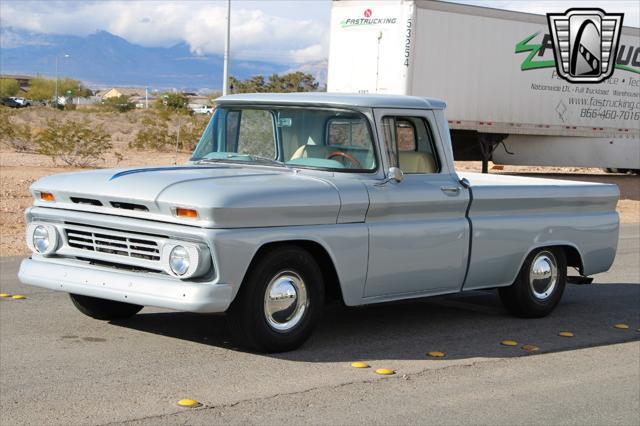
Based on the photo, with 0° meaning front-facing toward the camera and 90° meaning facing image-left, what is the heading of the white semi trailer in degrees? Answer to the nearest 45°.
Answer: approximately 45°

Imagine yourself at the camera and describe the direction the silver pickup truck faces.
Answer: facing the viewer and to the left of the viewer

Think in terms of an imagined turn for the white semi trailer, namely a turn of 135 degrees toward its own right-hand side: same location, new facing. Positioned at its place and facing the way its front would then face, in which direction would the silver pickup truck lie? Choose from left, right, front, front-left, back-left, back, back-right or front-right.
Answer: back

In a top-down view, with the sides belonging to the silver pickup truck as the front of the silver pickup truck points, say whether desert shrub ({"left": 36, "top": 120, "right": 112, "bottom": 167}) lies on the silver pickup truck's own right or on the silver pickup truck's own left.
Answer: on the silver pickup truck's own right

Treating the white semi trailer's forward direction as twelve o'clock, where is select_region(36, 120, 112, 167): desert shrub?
The desert shrub is roughly at 1 o'clock from the white semi trailer.

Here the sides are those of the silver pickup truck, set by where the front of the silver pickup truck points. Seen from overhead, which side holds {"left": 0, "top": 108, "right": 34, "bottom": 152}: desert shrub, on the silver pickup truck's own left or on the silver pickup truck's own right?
on the silver pickup truck's own right
